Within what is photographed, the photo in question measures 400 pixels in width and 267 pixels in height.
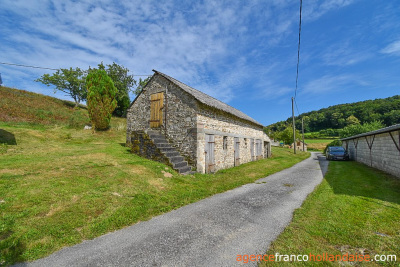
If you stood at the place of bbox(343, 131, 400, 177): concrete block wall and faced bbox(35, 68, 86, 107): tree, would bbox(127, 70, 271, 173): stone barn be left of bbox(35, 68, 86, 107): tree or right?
left

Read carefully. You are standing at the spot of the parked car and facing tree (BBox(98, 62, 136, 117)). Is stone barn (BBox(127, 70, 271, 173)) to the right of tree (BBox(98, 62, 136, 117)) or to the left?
left

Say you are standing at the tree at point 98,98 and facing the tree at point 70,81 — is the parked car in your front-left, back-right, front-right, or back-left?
back-right
